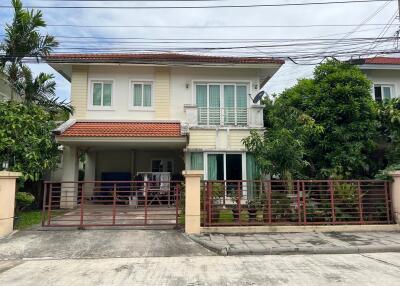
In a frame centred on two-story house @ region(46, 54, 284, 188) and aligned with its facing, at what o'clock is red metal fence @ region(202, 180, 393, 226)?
The red metal fence is roughly at 11 o'clock from the two-story house.

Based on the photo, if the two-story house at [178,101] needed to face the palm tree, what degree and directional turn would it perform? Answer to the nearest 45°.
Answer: approximately 90° to its right

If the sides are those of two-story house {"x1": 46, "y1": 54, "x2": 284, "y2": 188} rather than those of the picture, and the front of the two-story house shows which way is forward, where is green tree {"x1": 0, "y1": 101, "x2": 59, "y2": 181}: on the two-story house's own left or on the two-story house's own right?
on the two-story house's own right

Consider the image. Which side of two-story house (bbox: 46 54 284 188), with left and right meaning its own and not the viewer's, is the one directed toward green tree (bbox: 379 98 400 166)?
left

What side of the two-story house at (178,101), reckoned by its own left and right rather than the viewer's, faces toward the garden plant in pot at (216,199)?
front

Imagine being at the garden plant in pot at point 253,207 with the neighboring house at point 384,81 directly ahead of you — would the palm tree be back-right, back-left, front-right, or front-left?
back-left

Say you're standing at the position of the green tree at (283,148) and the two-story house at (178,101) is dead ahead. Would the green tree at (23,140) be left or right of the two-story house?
left

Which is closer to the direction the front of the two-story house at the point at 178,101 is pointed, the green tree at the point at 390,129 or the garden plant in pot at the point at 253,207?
the garden plant in pot

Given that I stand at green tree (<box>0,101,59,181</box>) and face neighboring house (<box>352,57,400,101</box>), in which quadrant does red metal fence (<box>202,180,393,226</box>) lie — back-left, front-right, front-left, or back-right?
front-right

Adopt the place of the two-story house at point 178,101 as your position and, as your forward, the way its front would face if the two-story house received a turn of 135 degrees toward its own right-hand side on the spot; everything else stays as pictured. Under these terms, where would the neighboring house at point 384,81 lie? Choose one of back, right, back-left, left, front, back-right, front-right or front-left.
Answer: back-right

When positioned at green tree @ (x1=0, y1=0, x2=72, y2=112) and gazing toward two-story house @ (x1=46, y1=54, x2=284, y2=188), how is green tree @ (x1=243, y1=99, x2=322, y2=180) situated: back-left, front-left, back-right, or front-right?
front-right

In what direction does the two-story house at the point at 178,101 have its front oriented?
toward the camera
